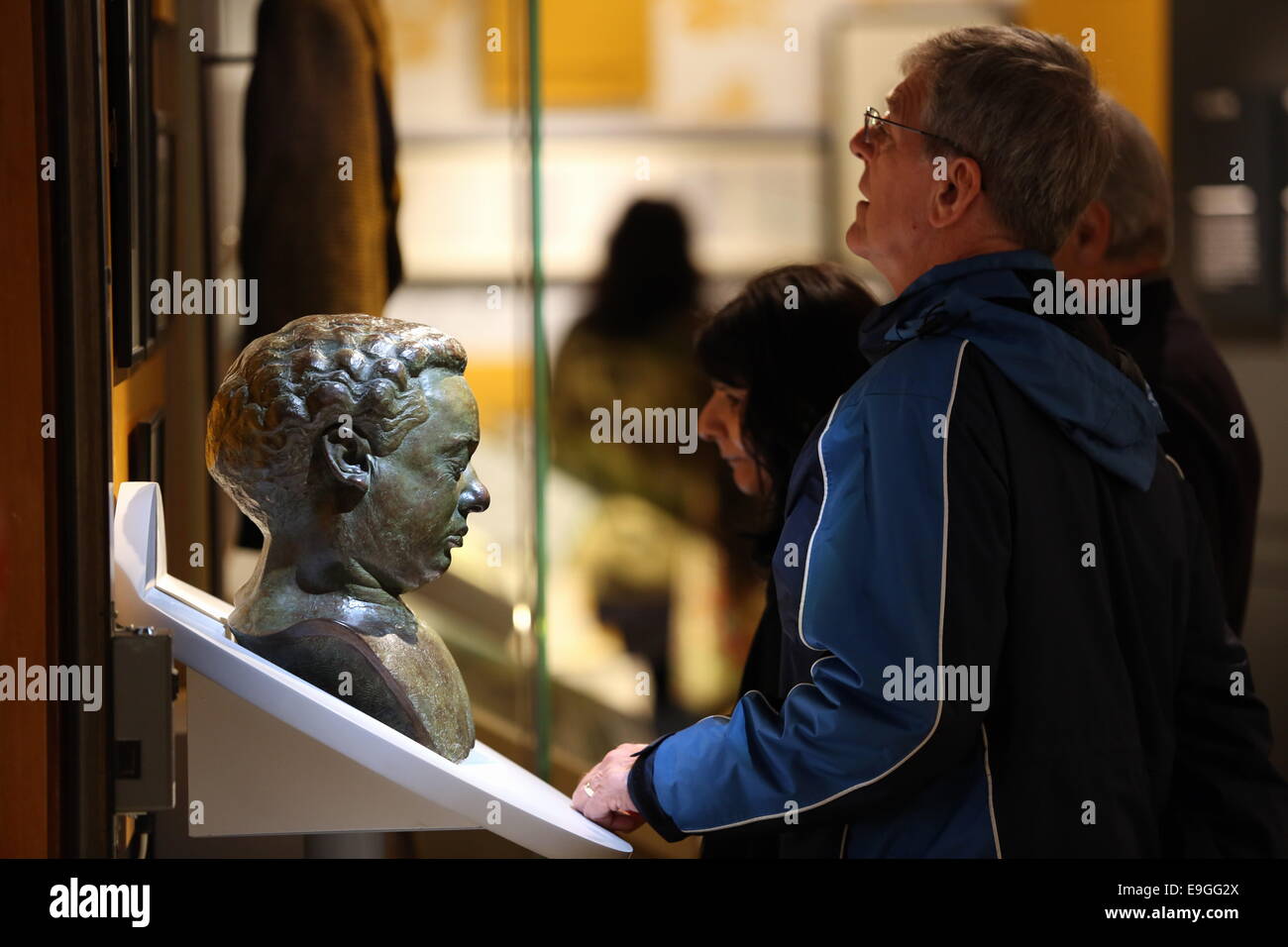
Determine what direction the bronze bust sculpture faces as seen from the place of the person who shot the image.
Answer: facing to the right of the viewer

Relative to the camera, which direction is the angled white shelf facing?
to the viewer's right

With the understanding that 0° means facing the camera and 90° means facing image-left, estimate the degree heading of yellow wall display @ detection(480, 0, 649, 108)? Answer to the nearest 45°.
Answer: approximately 0°

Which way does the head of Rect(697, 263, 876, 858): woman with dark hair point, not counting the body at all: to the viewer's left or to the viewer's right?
to the viewer's left

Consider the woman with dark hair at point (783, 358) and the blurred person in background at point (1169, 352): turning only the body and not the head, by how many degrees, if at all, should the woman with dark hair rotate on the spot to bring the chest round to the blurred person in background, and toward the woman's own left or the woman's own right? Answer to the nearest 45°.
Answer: approximately 135° to the woman's own right

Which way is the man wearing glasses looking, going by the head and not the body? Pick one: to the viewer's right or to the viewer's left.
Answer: to the viewer's left

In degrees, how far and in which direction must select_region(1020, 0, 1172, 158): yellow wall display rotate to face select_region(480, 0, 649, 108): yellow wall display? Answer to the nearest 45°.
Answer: approximately 90° to its right

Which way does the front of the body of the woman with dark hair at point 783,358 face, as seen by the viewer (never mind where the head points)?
to the viewer's left

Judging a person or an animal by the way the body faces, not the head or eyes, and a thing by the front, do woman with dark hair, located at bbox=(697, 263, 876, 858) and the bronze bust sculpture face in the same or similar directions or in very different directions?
very different directions
